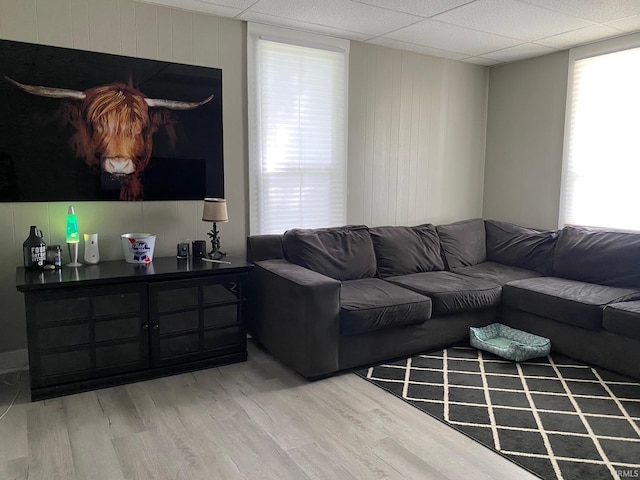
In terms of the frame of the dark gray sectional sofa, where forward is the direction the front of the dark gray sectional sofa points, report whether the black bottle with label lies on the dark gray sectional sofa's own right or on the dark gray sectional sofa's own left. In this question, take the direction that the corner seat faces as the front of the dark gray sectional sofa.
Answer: on the dark gray sectional sofa's own right

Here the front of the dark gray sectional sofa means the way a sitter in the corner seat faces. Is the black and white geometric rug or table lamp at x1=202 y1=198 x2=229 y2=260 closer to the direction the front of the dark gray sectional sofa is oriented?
the black and white geometric rug

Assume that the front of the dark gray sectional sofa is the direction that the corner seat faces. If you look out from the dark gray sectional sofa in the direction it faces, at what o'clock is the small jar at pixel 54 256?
The small jar is roughly at 2 o'clock from the dark gray sectional sofa.

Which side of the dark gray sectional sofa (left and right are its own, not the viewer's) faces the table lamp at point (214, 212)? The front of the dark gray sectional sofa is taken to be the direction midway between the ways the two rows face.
right

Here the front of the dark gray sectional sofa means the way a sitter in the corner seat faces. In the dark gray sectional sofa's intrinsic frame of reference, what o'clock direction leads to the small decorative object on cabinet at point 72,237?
The small decorative object on cabinet is roughly at 2 o'clock from the dark gray sectional sofa.

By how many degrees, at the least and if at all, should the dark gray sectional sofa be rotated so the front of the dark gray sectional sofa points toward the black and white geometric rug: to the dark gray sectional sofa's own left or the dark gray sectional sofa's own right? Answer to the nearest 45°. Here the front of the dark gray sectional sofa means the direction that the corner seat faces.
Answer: approximately 45° to the dark gray sectional sofa's own left

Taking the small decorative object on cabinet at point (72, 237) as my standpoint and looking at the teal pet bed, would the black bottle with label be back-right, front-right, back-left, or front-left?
back-right

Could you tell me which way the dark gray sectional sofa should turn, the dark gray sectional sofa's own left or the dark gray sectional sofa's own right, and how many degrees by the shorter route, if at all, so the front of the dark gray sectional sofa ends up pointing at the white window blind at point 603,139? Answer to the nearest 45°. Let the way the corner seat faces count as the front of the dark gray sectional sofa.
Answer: approximately 135° to the dark gray sectional sofa's own left

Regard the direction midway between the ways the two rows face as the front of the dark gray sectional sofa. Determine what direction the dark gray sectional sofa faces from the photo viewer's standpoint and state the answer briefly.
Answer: facing the viewer

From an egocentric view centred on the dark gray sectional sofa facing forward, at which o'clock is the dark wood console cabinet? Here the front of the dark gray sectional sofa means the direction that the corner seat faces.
The dark wood console cabinet is roughly at 2 o'clock from the dark gray sectional sofa.

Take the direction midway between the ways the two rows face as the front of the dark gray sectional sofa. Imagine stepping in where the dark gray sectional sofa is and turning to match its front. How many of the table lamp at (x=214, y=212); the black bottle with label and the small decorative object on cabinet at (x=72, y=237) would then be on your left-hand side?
0
